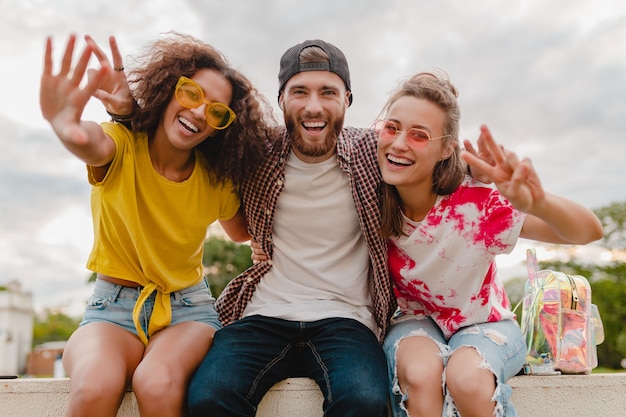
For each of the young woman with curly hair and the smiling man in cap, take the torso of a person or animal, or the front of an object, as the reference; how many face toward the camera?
2

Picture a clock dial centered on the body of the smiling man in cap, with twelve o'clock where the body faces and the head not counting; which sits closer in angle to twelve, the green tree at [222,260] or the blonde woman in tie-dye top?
the blonde woman in tie-dye top

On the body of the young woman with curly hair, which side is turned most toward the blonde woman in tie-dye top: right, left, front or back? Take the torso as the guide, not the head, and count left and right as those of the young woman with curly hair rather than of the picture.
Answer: left

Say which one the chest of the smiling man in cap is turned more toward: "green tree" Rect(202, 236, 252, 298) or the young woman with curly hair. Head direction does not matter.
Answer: the young woman with curly hair

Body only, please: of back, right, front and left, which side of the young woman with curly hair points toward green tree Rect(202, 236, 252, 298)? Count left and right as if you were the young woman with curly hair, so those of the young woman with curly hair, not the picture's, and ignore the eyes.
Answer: back

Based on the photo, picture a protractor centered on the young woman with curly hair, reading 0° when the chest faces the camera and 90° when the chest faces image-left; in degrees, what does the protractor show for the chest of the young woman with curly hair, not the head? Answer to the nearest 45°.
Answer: approximately 0°

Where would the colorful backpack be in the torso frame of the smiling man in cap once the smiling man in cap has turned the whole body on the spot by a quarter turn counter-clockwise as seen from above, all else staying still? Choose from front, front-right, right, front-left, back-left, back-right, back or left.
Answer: front

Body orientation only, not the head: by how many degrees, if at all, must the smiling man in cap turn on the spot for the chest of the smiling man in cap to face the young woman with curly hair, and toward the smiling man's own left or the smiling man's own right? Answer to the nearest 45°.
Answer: approximately 90° to the smiling man's own right

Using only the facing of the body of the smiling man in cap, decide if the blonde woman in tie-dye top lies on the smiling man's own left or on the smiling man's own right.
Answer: on the smiling man's own left

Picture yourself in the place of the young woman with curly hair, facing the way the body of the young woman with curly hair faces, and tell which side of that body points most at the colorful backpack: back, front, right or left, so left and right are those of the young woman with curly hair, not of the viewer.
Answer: left
